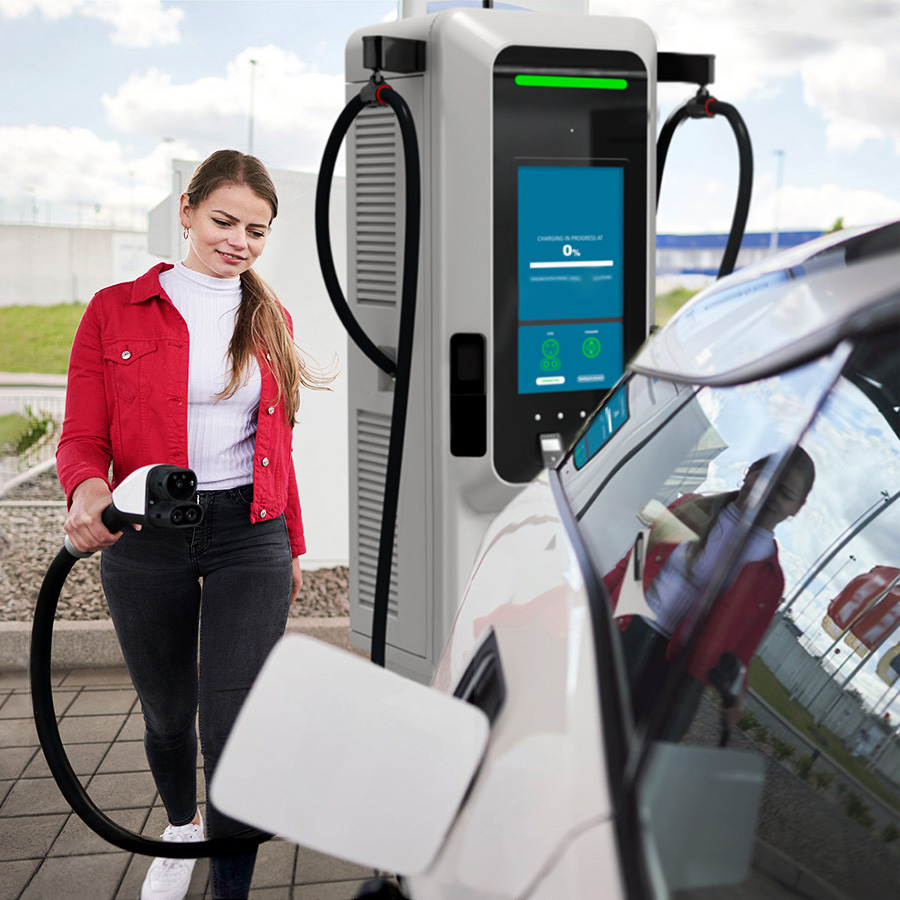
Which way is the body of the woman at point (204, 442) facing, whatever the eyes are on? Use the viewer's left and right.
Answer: facing the viewer

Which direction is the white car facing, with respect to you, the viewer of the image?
facing the viewer and to the right of the viewer

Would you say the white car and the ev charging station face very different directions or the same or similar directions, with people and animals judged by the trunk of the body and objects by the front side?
same or similar directions

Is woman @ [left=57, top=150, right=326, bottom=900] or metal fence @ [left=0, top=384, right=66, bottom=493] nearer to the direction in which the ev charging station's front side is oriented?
the woman

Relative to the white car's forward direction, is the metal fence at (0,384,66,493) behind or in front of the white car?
behind

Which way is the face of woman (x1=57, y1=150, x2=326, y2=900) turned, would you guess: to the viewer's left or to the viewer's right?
to the viewer's right

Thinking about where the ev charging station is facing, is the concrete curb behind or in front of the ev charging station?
behind

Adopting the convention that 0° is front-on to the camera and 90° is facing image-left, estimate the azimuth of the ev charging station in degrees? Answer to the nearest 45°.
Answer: approximately 315°

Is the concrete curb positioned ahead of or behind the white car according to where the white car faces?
behind
